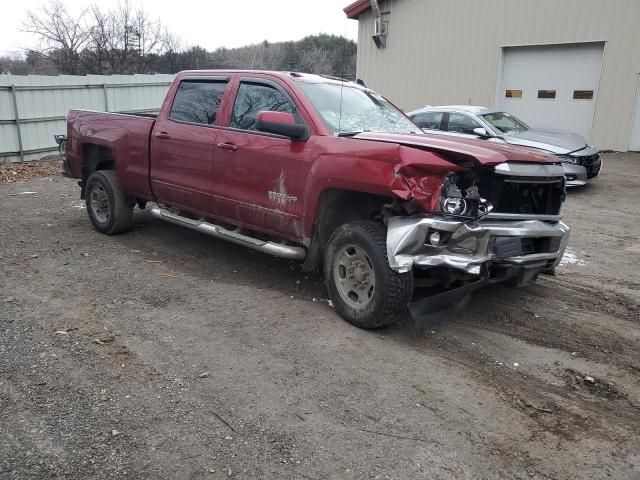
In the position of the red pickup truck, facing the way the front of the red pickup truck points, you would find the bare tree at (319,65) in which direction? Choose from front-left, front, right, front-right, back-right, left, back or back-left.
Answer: back-left

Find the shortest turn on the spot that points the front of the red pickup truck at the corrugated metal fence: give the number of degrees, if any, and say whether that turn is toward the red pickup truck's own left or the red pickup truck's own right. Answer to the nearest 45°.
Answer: approximately 180°

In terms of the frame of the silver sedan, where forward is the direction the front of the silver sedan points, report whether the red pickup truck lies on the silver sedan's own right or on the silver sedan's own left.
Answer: on the silver sedan's own right

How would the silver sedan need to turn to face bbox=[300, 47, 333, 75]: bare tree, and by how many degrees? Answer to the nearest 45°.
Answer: approximately 180°

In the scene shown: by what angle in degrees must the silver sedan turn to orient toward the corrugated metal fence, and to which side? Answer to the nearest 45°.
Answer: approximately 135° to its right

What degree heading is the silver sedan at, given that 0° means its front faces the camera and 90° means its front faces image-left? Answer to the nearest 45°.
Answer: approximately 315°

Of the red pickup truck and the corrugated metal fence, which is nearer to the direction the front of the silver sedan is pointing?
the red pickup truck

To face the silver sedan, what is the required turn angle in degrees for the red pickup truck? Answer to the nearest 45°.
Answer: approximately 90° to its left
